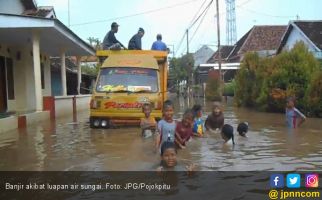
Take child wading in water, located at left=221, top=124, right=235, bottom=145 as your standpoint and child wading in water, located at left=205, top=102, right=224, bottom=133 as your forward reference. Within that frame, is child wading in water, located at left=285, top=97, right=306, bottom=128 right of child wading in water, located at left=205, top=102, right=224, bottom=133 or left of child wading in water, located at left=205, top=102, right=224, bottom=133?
right

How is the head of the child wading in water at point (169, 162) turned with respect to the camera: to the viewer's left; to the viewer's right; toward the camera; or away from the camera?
toward the camera

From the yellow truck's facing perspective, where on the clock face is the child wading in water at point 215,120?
The child wading in water is roughly at 10 o'clock from the yellow truck.

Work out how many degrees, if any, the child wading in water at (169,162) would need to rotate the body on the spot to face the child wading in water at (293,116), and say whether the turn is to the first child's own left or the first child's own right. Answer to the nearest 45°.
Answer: approximately 135° to the first child's own left

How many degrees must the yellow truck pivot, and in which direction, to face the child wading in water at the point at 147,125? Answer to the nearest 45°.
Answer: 0° — it already faces them

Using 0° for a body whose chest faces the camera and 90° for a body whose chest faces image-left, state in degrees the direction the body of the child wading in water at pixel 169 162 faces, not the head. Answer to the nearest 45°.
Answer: approximately 0°

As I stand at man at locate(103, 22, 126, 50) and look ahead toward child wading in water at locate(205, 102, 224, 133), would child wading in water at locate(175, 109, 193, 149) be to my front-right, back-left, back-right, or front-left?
front-right

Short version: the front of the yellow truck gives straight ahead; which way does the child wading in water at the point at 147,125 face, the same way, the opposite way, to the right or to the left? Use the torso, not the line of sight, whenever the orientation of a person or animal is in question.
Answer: the same way

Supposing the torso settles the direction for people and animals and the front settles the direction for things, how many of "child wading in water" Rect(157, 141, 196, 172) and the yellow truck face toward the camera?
2

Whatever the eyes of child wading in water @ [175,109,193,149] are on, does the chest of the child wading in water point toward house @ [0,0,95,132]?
no

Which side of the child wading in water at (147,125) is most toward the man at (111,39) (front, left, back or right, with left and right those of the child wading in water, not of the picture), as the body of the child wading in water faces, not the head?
back

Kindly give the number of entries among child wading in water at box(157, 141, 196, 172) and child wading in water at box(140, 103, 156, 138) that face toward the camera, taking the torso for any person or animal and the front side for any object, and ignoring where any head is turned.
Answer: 2

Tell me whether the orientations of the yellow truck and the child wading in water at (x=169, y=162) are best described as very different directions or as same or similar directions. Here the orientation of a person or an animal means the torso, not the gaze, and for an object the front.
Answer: same or similar directions

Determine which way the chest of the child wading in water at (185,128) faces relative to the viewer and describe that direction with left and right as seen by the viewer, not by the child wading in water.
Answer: facing the viewer and to the left of the viewer

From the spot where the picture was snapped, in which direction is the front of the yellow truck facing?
facing the viewer
